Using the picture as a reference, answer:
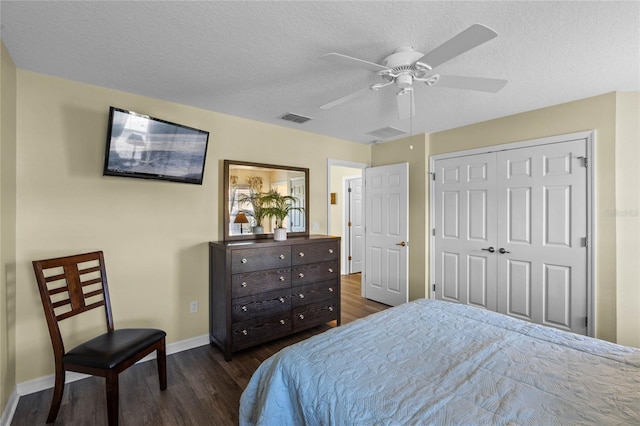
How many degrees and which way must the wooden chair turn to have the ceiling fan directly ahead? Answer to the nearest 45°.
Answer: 0° — it already faces it

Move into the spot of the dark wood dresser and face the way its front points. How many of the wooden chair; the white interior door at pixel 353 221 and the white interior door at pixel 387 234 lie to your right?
1

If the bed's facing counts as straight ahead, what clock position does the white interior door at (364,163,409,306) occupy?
The white interior door is roughly at 1 o'clock from the bed.

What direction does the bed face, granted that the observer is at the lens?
facing away from the viewer and to the left of the viewer

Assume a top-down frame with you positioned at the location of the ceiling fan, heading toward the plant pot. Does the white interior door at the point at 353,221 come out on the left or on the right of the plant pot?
right

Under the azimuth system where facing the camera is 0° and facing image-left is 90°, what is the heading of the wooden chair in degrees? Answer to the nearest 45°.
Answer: approximately 315°

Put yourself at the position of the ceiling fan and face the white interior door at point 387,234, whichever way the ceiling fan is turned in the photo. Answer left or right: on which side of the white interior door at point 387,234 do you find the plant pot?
left

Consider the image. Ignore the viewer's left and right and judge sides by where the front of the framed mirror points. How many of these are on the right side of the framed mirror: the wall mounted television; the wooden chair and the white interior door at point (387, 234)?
2
